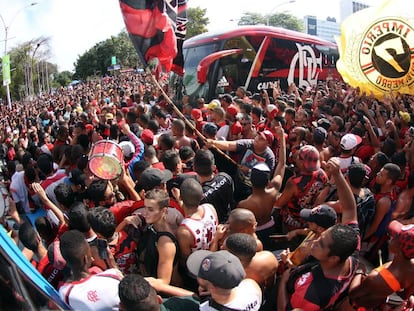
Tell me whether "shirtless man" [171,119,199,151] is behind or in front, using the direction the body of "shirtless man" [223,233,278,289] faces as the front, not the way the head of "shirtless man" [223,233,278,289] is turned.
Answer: in front

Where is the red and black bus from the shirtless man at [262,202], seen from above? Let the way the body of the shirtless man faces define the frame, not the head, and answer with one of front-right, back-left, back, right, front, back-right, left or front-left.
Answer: front

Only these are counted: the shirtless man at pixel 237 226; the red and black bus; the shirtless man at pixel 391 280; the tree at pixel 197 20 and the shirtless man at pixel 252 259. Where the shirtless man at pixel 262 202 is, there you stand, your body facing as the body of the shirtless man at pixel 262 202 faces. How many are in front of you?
2

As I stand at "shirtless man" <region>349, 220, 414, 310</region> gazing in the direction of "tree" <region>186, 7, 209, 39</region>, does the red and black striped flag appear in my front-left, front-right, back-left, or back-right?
front-left

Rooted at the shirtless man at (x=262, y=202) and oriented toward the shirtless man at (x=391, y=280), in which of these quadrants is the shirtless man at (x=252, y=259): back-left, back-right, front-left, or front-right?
front-right

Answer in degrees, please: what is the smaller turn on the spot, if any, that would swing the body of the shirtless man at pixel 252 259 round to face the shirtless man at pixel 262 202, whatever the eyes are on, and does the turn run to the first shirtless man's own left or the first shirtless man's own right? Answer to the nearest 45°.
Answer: approximately 45° to the first shirtless man's own right

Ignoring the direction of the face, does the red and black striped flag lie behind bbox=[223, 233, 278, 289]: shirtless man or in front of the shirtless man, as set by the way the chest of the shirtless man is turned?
in front

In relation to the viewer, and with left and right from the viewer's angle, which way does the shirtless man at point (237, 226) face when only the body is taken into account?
facing away from the viewer

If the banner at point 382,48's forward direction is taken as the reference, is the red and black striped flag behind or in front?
behind

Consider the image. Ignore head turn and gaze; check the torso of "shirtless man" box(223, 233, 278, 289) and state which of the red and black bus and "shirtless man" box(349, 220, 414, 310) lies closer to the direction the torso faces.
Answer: the red and black bus

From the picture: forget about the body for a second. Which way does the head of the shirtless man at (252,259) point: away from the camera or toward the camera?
away from the camera

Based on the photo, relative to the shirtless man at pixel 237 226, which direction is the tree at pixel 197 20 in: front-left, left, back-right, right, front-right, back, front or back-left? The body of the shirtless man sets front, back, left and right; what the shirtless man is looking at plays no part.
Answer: front

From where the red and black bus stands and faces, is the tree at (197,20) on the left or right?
on its right

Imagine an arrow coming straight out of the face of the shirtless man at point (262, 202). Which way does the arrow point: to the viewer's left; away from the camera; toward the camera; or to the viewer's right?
away from the camera
